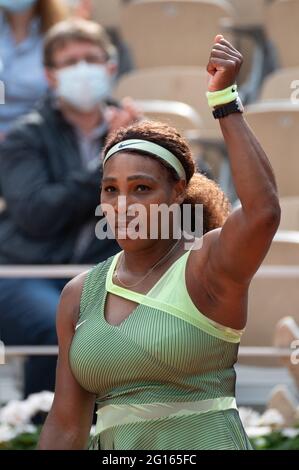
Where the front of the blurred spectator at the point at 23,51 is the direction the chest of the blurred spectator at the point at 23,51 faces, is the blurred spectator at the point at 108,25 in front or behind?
behind

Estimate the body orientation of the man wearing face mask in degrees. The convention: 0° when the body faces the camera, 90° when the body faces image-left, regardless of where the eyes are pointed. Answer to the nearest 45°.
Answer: approximately 315°

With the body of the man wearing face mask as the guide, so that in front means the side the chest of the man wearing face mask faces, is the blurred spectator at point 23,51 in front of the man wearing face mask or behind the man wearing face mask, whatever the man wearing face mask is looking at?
behind
